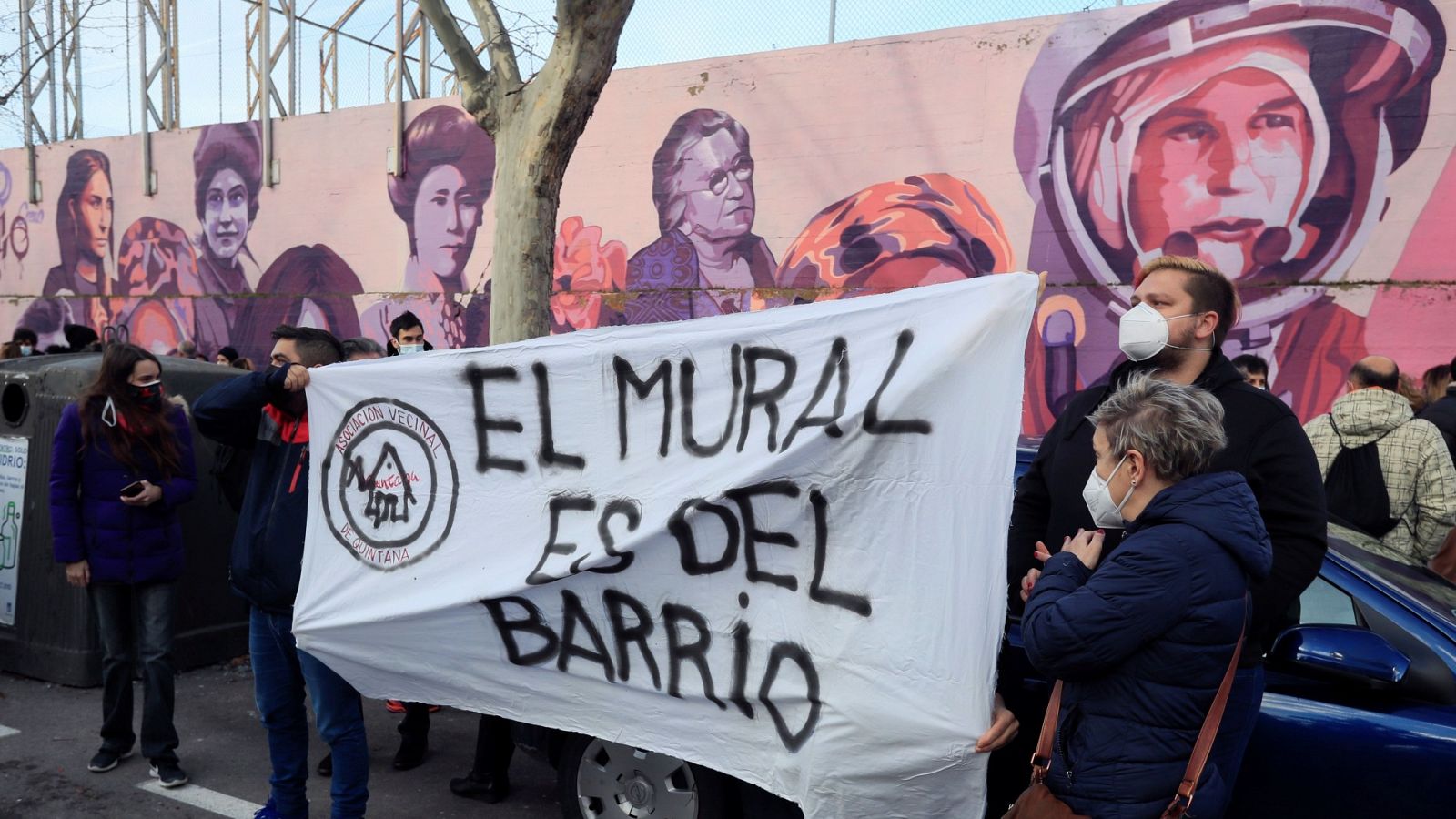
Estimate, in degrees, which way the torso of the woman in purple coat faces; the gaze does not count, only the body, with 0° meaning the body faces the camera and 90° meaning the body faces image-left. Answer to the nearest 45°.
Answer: approximately 0°

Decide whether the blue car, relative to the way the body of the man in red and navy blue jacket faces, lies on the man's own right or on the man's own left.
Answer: on the man's own left

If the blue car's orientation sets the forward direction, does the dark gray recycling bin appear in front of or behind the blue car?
behind

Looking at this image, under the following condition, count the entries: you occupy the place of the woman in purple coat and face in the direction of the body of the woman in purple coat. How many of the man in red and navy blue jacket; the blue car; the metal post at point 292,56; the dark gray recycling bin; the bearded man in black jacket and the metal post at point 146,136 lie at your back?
3

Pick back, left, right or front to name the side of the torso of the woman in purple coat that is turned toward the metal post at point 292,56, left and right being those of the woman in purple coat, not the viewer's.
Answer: back

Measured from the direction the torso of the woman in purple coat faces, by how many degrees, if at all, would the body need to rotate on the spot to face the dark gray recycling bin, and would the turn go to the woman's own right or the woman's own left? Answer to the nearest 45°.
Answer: approximately 180°

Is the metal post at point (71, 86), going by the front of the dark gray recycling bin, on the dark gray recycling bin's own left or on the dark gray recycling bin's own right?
on the dark gray recycling bin's own right

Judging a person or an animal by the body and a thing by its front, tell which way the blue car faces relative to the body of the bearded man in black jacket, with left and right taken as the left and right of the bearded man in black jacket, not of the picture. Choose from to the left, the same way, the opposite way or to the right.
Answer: to the left

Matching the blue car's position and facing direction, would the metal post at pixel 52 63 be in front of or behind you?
behind

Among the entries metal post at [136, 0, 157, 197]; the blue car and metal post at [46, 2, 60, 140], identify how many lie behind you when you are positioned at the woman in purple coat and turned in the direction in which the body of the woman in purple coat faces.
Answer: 2
